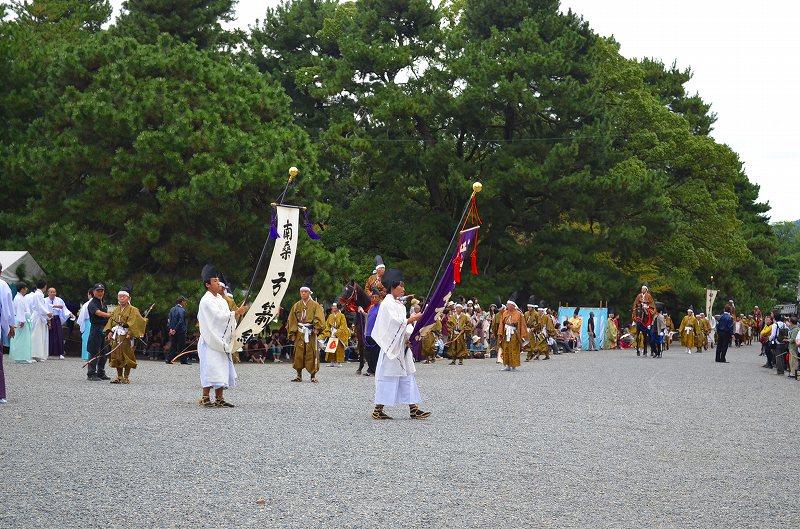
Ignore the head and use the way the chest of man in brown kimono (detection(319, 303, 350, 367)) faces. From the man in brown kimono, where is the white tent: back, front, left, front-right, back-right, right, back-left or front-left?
right

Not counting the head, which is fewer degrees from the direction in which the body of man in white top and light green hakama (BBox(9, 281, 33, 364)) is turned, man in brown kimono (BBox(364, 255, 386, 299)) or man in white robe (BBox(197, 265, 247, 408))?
the man in brown kimono

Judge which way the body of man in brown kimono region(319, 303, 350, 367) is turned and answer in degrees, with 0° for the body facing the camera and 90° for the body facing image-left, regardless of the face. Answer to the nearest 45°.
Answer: approximately 0°
